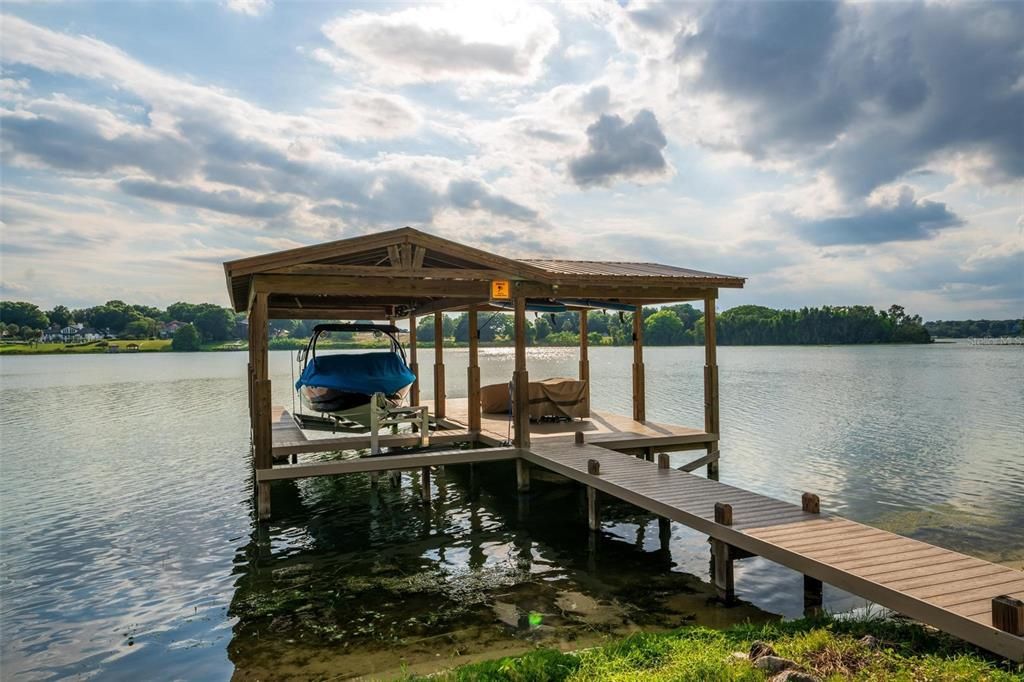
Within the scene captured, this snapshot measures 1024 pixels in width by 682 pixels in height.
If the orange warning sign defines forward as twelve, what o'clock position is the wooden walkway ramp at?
The wooden walkway ramp is roughly at 11 o'clock from the orange warning sign.

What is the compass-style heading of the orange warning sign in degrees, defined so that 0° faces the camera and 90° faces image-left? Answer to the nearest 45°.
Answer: approximately 0°
